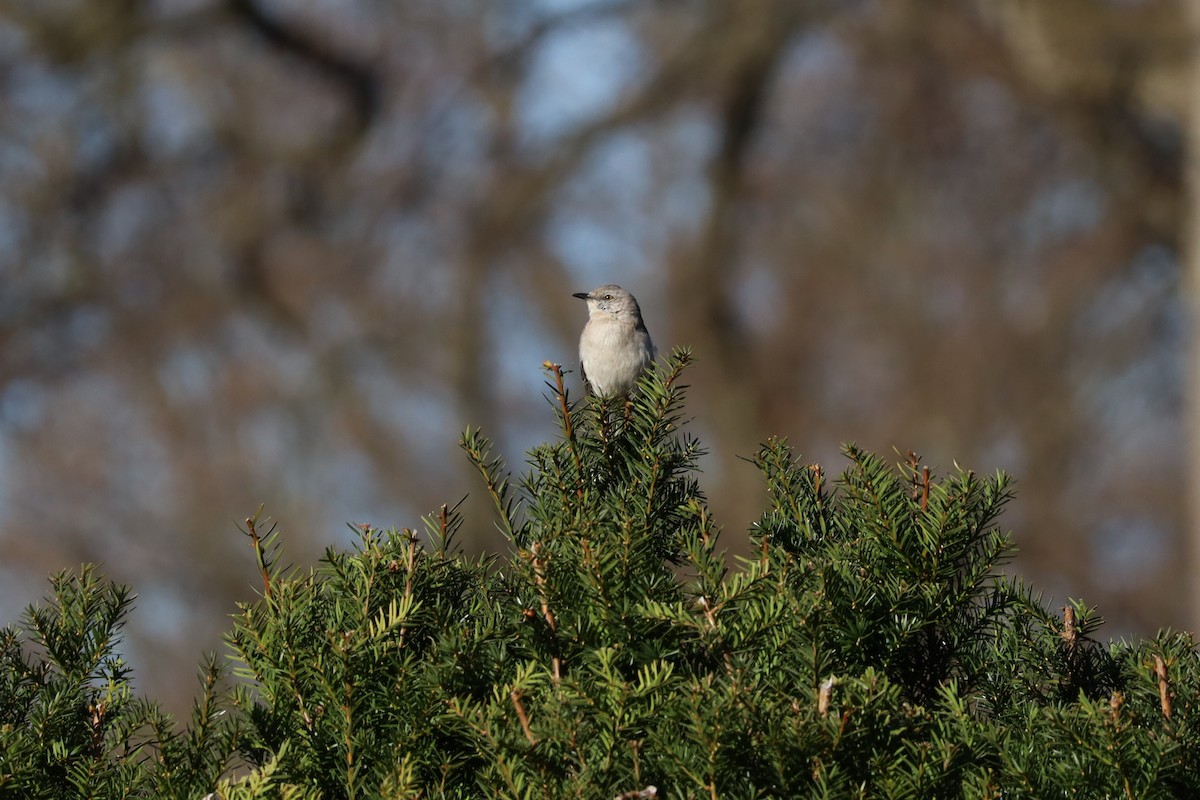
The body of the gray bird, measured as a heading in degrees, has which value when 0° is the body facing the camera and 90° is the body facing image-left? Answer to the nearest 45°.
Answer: approximately 45°
